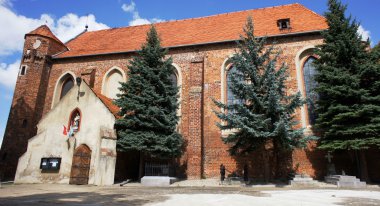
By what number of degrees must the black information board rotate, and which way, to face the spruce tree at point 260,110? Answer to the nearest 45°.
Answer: approximately 45° to its left

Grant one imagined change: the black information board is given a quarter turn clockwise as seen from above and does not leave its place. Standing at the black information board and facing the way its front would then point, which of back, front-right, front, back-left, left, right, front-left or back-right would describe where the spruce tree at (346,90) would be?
back-left

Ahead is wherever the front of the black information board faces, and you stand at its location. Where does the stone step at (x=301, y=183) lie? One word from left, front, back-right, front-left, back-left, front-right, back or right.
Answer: front-left

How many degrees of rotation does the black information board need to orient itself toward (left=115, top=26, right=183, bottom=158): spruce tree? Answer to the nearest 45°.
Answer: approximately 45° to its left

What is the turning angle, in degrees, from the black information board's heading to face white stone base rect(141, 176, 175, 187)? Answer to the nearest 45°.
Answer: approximately 45° to its left

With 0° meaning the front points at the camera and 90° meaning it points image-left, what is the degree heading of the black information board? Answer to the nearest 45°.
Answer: approximately 0°
